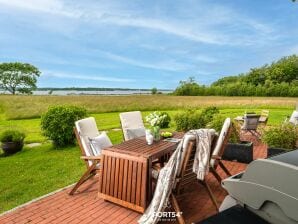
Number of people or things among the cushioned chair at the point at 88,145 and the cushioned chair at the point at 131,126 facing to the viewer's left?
0

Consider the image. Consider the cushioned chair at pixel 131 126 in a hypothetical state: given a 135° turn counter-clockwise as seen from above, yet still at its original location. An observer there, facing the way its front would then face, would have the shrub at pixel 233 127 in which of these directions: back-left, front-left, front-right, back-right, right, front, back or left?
right

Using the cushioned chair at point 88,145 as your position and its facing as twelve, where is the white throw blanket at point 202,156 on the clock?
The white throw blanket is roughly at 12 o'clock from the cushioned chair.

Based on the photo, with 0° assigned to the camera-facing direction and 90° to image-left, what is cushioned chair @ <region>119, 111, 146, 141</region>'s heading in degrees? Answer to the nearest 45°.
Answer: approximately 315°

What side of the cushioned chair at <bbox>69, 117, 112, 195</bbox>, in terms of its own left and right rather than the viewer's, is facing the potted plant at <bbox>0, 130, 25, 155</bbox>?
back

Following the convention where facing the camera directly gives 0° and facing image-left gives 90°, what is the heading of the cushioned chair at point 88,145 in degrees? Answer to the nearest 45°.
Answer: approximately 315°

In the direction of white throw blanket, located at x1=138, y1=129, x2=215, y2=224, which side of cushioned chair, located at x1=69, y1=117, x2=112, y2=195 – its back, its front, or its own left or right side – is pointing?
front

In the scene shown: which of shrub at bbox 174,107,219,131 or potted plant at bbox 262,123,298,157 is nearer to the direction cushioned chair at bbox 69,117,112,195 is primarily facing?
the potted plant

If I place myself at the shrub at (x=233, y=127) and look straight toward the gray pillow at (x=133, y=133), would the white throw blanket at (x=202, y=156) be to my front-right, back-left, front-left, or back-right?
front-left

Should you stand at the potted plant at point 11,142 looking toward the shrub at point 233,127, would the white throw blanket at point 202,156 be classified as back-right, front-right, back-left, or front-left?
front-right

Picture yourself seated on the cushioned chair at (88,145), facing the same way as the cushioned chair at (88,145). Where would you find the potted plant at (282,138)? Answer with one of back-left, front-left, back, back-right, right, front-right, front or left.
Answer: front-left

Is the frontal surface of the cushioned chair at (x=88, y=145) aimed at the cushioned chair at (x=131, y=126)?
no
